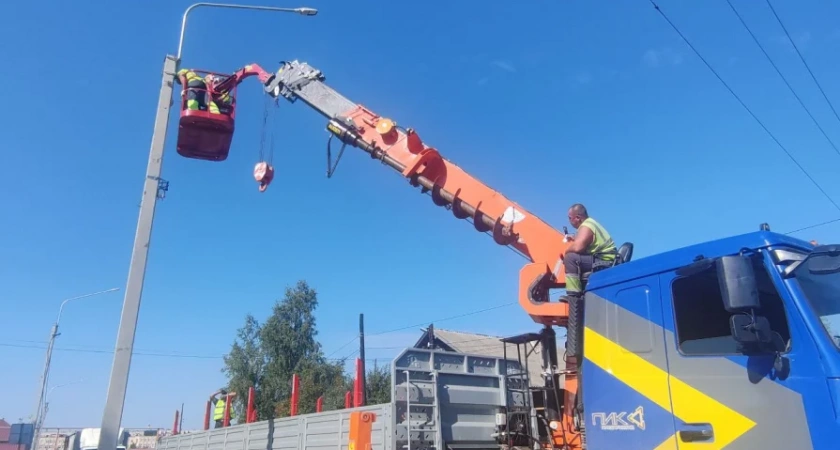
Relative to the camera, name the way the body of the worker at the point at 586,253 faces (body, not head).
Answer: to the viewer's left

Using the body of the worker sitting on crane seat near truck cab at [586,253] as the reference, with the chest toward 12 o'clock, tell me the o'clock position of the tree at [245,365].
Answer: The tree is roughly at 2 o'clock from the worker sitting on crane seat near truck cab.

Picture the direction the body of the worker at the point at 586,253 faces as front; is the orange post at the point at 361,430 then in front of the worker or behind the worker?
in front

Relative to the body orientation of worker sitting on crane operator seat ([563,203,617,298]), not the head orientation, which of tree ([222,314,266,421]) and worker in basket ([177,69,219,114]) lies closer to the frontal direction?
the worker in basket

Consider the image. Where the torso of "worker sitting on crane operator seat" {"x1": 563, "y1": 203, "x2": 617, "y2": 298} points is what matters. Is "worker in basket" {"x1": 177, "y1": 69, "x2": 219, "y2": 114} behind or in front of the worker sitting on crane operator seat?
in front

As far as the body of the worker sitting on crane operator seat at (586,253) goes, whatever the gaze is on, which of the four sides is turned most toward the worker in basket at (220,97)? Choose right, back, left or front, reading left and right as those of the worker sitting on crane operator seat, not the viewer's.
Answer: front
